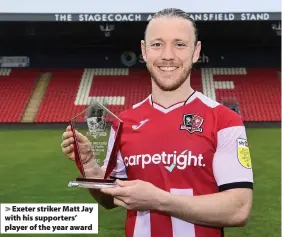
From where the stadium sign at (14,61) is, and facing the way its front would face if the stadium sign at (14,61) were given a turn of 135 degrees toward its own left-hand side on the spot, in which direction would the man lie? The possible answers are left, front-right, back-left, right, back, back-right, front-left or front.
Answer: back-right

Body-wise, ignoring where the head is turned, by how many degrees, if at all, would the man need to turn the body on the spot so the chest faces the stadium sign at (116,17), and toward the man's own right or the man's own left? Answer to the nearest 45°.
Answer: approximately 135° to the man's own right

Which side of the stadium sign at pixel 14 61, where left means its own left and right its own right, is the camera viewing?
front

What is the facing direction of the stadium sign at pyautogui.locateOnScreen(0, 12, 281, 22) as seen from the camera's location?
facing the viewer

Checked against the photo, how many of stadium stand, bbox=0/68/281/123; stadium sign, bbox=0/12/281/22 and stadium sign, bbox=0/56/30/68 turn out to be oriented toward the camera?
3

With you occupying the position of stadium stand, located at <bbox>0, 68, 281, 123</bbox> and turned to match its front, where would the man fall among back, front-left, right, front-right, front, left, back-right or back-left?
front

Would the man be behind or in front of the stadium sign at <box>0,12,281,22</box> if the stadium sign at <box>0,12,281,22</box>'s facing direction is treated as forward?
in front

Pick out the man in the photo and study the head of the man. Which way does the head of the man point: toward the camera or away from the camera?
toward the camera

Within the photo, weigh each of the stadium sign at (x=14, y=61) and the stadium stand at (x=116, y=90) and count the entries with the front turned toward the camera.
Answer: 2

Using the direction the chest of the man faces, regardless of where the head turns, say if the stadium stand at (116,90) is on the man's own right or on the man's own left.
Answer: on the man's own right

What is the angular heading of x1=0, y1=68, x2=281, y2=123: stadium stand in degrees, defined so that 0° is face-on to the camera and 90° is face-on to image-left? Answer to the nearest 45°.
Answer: approximately 0°

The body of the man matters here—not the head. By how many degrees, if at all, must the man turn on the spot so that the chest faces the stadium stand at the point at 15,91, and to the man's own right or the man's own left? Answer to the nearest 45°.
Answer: approximately 135° to the man's own right

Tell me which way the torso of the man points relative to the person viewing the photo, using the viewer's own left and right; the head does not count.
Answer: facing the viewer and to the left of the viewer
